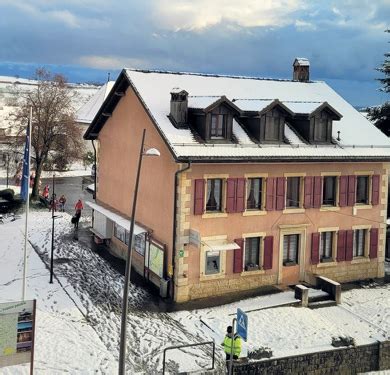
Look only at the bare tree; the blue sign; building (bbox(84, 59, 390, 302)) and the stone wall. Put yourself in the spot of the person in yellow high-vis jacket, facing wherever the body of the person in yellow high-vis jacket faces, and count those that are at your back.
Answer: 1

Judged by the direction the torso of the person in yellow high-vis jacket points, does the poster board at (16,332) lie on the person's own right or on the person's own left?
on the person's own left

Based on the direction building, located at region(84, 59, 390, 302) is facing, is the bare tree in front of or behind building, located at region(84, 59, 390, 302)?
behind

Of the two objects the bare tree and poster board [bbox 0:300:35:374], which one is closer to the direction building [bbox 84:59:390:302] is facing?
the poster board

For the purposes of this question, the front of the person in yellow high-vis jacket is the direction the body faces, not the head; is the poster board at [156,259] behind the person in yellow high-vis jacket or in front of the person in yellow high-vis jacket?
in front

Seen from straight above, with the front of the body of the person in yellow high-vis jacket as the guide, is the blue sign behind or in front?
behind

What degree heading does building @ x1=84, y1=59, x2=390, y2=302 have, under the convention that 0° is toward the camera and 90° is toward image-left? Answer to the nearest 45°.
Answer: approximately 315°

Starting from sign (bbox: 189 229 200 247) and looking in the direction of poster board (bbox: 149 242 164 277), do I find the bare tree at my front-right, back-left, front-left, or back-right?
front-right

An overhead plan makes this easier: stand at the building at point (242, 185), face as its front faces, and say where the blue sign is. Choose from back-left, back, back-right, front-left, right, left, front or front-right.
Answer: front-right

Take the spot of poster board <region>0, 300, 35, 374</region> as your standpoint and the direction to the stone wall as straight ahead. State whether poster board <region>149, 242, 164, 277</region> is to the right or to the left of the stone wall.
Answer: left

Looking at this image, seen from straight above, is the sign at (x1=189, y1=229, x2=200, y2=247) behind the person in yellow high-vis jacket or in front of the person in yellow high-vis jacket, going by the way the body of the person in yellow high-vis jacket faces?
in front

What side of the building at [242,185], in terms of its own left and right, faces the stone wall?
front
